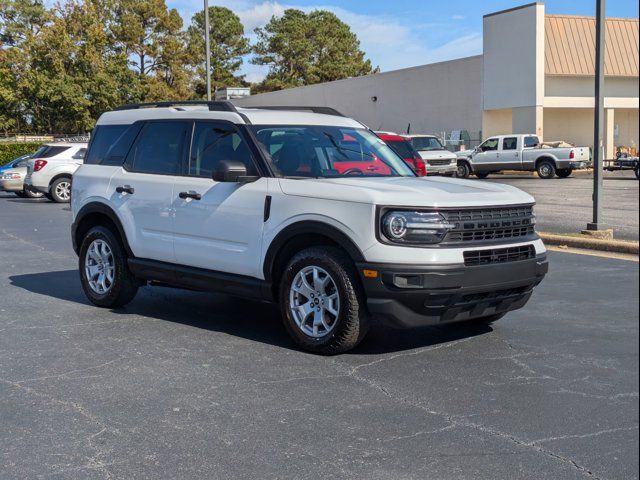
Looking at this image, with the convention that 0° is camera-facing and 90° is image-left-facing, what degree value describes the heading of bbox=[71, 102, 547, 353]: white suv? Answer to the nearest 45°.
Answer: approximately 315°

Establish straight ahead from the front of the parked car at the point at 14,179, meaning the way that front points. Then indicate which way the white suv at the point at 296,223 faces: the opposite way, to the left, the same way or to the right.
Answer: to the right

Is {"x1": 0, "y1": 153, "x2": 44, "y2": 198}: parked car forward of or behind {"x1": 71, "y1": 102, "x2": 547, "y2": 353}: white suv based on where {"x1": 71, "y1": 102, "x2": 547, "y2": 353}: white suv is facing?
behind

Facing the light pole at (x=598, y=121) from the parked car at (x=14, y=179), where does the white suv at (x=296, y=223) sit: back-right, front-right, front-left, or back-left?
front-right

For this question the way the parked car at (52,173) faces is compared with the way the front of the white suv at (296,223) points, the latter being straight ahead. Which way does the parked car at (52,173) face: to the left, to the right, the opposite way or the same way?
to the left

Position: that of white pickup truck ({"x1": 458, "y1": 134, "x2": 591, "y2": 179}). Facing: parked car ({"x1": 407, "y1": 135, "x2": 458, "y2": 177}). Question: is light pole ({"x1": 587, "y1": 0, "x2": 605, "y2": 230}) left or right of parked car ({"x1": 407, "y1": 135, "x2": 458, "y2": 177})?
left

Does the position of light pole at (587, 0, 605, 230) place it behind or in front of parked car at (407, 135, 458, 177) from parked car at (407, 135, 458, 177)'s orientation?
in front

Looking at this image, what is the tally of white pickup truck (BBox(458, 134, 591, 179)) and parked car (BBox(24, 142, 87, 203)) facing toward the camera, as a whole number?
0

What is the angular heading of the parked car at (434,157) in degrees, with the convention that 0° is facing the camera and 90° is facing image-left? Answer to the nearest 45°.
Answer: approximately 315°

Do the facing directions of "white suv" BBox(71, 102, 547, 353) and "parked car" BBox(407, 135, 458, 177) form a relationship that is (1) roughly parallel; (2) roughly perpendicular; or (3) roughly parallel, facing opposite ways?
roughly parallel

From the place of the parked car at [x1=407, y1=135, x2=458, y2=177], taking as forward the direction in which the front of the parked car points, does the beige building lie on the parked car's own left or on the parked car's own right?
on the parked car's own left

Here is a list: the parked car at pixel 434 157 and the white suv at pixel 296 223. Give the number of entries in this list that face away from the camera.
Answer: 0

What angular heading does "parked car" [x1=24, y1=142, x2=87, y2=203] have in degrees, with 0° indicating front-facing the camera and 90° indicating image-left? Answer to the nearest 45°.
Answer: approximately 225°
